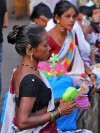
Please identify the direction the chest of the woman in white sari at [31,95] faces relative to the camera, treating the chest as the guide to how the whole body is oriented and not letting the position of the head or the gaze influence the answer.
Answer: to the viewer's right

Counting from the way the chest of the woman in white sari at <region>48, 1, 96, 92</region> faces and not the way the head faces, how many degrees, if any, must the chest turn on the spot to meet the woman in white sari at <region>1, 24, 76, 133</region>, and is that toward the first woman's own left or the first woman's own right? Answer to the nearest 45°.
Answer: approximately 45° to the first woman's own right

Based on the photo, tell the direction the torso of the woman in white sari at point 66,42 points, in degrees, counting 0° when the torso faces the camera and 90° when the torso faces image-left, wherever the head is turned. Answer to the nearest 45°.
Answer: approximately 315°

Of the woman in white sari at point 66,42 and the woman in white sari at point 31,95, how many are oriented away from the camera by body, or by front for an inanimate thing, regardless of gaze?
0

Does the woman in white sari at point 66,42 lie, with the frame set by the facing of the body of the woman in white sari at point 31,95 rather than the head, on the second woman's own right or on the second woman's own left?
on the second woman's own left

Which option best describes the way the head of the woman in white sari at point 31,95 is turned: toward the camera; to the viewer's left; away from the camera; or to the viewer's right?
to the viewer's right
